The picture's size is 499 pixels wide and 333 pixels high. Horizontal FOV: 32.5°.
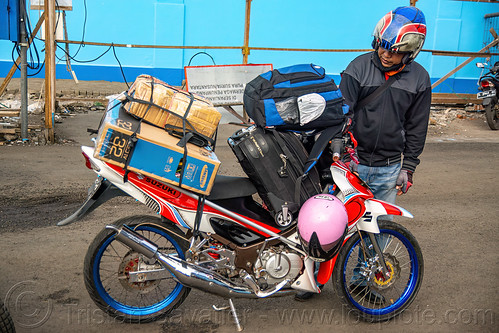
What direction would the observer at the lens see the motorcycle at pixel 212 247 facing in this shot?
facing to the right of the viewer

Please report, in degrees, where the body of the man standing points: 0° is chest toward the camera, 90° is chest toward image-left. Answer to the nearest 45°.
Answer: approximately 45°

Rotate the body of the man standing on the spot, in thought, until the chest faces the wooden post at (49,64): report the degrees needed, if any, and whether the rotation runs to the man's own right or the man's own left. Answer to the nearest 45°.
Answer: approximately 90° to the man's own right

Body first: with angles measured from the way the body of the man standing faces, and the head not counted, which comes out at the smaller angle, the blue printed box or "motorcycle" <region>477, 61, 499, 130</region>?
the blue printed box

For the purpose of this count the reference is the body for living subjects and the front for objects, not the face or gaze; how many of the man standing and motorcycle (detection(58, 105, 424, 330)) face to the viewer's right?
1

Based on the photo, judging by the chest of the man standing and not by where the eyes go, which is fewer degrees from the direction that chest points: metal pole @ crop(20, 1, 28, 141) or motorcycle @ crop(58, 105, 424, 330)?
the motorcycle
